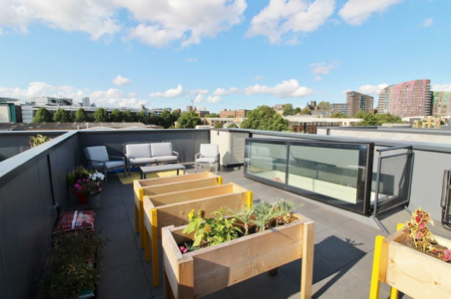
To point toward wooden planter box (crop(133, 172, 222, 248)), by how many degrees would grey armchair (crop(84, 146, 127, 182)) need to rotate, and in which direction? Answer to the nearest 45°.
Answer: approximately 45° to its right

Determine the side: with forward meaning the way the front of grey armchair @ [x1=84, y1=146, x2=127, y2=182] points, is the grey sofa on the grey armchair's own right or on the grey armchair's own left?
on the grey armchair's own left

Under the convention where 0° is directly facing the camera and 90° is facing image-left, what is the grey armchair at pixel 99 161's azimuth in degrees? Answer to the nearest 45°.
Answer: approximately 315°

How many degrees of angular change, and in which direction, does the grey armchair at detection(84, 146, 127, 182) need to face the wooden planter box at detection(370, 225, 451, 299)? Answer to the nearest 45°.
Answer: approximately 45° to its right

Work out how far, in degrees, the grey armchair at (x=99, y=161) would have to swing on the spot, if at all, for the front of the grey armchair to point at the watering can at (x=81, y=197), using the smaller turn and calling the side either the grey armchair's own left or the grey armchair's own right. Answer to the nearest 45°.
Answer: approximately 45° to the grey armchair's own right

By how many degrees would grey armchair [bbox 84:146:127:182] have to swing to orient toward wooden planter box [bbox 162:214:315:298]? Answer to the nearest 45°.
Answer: approximately 45° to its right

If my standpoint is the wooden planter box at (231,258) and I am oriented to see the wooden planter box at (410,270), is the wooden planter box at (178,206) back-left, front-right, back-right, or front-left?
back-left

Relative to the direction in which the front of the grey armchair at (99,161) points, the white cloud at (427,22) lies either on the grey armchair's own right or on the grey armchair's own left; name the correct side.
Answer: on the grey armchair's own left
